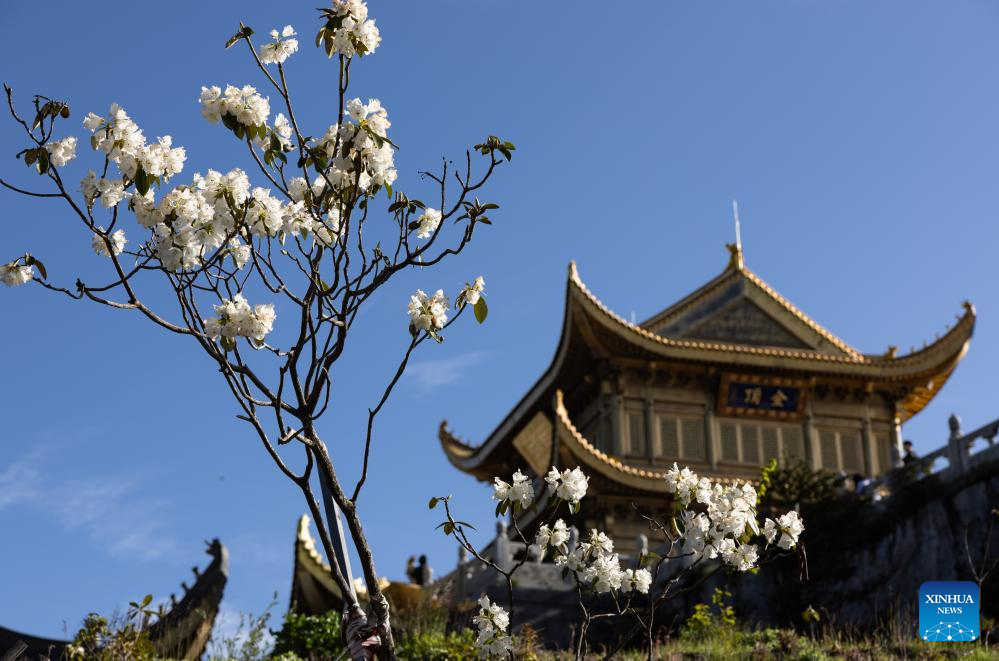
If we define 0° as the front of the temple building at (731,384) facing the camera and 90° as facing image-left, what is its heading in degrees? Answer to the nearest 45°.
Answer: approximately 0°

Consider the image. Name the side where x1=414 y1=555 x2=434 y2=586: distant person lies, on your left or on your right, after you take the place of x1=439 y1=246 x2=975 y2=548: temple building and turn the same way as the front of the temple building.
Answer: on your right

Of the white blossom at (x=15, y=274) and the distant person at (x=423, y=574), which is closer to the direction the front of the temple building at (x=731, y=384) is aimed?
the white blossom

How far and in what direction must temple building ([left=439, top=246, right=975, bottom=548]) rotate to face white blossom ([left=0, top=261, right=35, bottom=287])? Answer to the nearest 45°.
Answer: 0° — it already faces it

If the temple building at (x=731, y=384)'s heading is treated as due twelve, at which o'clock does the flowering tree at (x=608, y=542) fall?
The flowering tree is roughly at 12 o'clock from the temple building.

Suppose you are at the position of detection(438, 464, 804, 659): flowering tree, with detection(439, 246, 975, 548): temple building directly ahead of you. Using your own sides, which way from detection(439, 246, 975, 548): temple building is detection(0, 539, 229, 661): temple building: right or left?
left

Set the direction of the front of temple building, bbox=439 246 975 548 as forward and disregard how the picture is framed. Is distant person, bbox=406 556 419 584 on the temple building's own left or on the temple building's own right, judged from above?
on the temple building's own right
